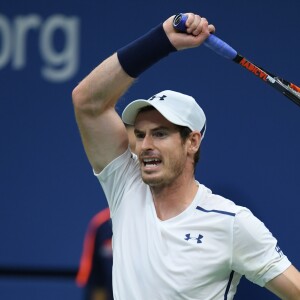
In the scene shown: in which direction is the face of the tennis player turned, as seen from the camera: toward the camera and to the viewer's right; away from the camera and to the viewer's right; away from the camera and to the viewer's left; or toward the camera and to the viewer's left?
toward the camera and to the viewer's left

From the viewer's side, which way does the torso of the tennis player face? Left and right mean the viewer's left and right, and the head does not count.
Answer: facing the viewer and to the left of the viewer
